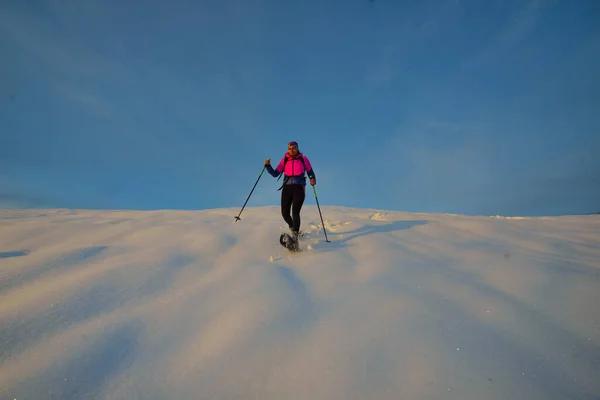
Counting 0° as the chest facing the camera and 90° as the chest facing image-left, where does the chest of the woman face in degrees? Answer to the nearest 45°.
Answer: approximately 0°
